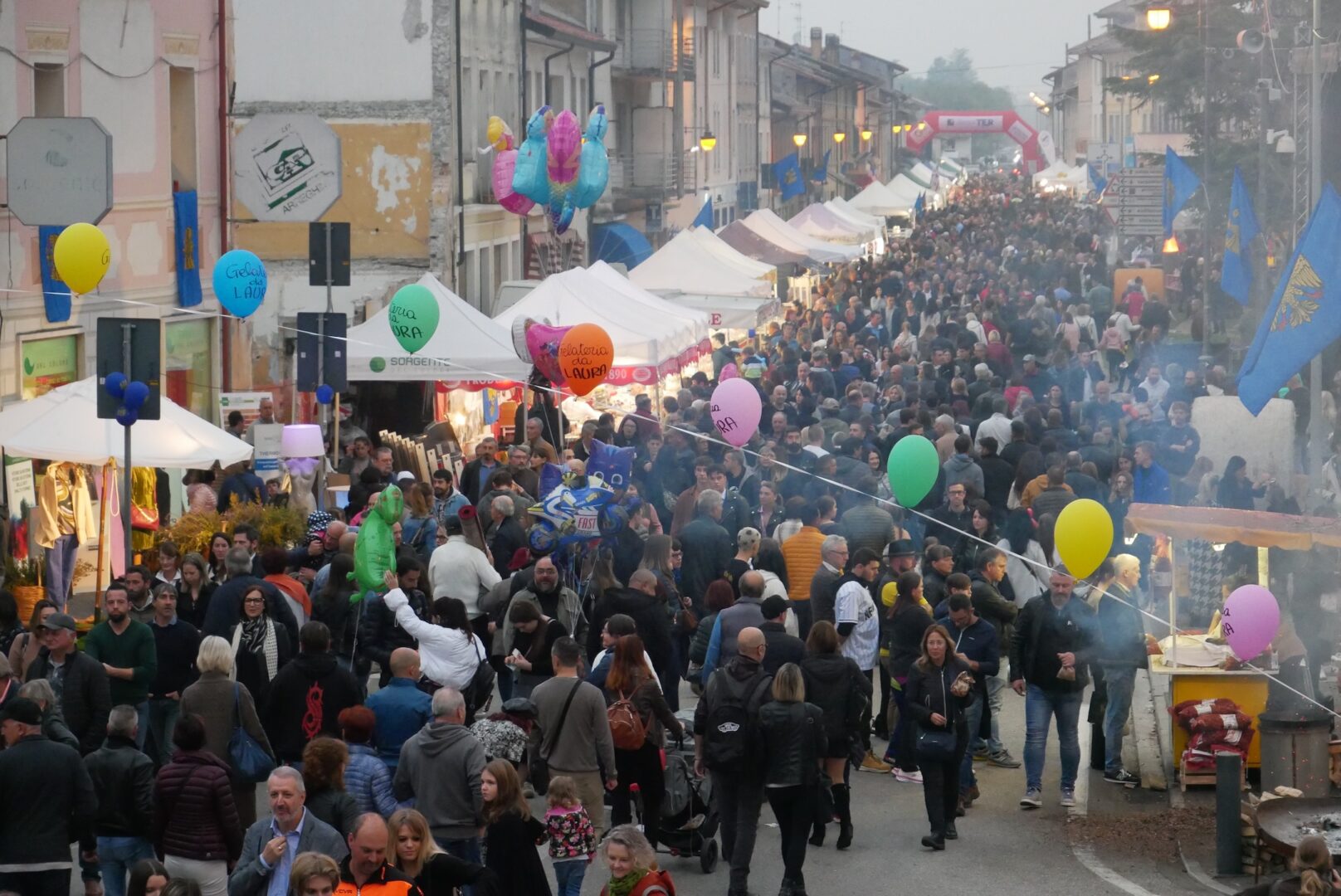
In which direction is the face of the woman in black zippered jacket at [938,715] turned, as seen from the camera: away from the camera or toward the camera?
toward the camera

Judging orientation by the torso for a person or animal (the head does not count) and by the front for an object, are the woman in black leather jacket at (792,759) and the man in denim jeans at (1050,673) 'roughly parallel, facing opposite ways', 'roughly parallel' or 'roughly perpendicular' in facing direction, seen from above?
roughly parallel, facing opposite ways

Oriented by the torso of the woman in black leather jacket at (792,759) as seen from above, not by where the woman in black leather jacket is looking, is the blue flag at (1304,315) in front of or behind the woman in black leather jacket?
in front

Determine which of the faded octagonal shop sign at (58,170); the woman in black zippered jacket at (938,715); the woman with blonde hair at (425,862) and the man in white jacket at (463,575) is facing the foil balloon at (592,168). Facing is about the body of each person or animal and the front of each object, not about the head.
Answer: the man in white jacket

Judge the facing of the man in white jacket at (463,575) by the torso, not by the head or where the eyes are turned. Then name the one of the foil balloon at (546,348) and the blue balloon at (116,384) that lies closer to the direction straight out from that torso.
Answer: the foil balloon

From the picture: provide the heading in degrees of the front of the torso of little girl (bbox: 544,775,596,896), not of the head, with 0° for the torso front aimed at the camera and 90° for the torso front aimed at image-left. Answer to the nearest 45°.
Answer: approximately 180°

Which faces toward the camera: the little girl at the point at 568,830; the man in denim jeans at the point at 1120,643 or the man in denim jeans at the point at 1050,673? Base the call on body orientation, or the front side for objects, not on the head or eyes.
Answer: the man in denim jeans at the point at 1050,673

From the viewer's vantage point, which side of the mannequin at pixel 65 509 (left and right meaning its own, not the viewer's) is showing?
front

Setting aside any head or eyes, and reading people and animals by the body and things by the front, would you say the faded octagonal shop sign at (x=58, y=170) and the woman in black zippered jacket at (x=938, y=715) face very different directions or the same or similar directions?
same or similar directions

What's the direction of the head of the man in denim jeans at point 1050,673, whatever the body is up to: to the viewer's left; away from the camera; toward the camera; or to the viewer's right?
toward the camera

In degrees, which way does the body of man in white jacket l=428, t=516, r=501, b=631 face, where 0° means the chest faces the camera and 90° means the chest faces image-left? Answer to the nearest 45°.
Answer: approximately 180°

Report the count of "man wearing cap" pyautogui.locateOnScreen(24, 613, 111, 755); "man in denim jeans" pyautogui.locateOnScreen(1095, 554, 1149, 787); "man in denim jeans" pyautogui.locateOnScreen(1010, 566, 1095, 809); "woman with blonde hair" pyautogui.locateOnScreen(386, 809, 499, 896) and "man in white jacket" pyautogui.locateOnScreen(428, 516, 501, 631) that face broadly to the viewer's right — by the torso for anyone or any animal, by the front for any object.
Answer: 1

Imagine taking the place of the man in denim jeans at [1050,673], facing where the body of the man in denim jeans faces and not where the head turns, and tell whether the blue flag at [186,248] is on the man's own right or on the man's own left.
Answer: on the man's own right

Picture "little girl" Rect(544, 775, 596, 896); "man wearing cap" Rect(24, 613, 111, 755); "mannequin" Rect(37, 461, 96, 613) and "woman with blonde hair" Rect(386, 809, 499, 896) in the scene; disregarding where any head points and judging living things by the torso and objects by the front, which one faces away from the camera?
the little girl

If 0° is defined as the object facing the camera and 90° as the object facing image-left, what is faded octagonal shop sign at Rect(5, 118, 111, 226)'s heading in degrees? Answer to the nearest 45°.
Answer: approximately 0°

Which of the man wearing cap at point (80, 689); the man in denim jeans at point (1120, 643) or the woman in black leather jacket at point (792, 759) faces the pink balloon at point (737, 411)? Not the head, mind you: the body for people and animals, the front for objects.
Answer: the woman in black leather jacket

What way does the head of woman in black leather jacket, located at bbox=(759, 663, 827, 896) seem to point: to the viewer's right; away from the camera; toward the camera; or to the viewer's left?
away from the camera

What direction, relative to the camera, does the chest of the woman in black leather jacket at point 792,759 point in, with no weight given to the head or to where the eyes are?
away from the camera

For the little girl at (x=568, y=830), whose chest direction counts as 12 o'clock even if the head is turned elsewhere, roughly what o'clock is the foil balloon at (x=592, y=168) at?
The foil balloon is roughly at 12 o'clock from the little girl.
